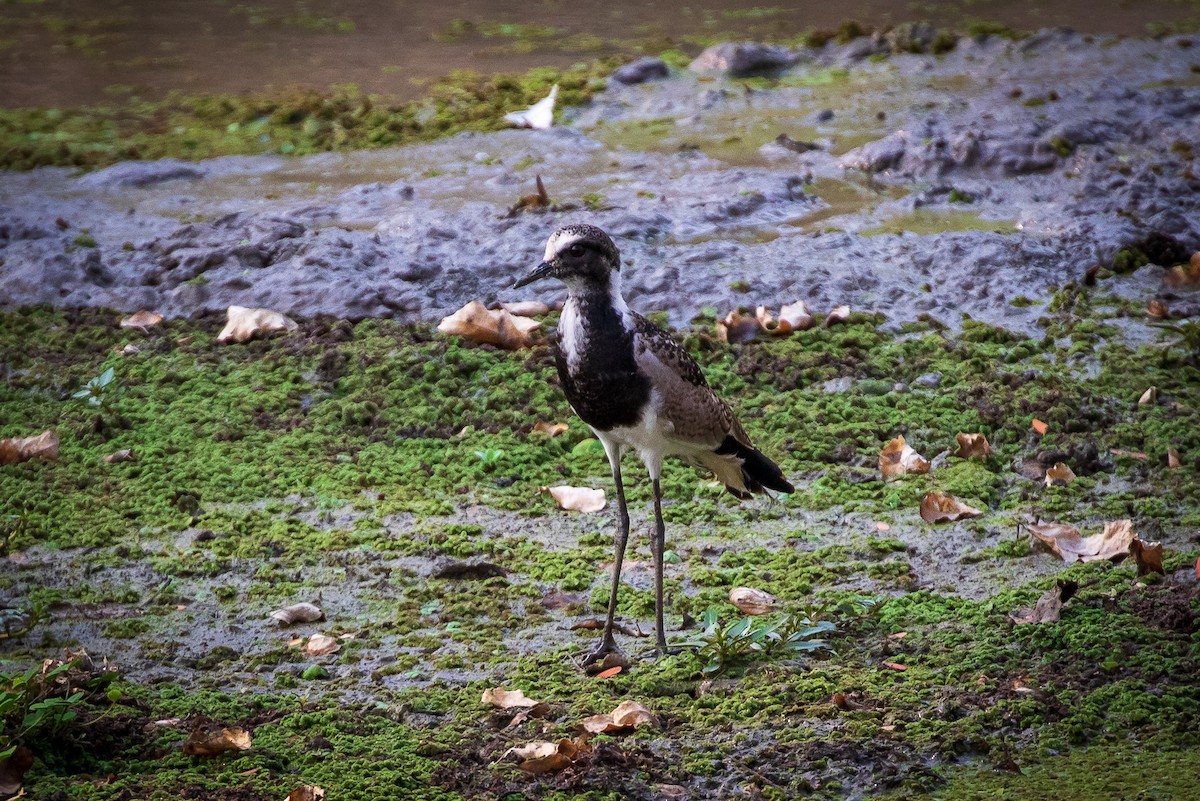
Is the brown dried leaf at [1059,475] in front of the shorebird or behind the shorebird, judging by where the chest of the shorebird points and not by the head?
behind

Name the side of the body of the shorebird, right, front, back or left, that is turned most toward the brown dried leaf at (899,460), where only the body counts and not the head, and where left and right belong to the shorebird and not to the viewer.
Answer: back

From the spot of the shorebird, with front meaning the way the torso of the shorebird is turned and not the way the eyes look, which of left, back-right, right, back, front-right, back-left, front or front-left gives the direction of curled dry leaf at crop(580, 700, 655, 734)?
front-left

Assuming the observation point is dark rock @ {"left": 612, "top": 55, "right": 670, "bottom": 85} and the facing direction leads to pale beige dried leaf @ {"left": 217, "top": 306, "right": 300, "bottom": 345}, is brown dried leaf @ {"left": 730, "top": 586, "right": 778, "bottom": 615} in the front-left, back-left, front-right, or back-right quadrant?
front-left

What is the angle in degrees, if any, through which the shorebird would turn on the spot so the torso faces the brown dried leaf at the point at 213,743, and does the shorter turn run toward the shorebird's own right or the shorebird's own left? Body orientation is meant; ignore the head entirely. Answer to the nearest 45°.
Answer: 0° — it already faces it

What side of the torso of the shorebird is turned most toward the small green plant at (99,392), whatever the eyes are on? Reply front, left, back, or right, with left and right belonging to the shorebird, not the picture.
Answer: right

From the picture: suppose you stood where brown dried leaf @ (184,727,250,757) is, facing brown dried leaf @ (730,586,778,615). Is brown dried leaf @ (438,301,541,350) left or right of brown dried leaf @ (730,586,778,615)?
left

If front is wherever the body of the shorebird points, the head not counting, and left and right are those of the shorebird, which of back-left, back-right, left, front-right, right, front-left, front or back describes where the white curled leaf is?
back-right

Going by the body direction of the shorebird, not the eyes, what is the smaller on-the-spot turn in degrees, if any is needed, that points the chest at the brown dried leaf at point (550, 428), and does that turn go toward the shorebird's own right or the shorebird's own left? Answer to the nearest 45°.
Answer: approximately 135° to the shorebird's own right

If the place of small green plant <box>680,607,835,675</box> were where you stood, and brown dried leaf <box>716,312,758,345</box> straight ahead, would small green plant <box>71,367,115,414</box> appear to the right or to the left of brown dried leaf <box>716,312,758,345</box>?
left

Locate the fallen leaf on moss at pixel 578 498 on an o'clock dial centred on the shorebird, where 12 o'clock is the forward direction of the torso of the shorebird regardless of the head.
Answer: The fallen leaf on moss is roughly at 4 o'clock from the shorebird.

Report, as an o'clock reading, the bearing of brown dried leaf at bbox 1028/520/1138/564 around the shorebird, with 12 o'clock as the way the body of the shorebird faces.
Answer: The brown dried leaf is roughly at 7 o'clock from the shorebird.

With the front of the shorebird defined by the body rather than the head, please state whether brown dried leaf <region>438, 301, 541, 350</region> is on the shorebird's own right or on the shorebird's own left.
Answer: on the shorebird's own right
